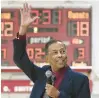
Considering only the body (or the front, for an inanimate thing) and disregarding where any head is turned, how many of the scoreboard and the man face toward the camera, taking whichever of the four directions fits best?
2

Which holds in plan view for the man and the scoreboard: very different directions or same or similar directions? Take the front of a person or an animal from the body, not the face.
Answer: same or similar directions

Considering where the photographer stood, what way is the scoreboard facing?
facing the viewer

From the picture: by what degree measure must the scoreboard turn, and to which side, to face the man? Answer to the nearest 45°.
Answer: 0° — it already faces them

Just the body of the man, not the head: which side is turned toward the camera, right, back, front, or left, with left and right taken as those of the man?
front

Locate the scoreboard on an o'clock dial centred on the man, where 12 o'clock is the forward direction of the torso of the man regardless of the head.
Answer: The scoreboard is roughly at 6 o'clock from the man.
